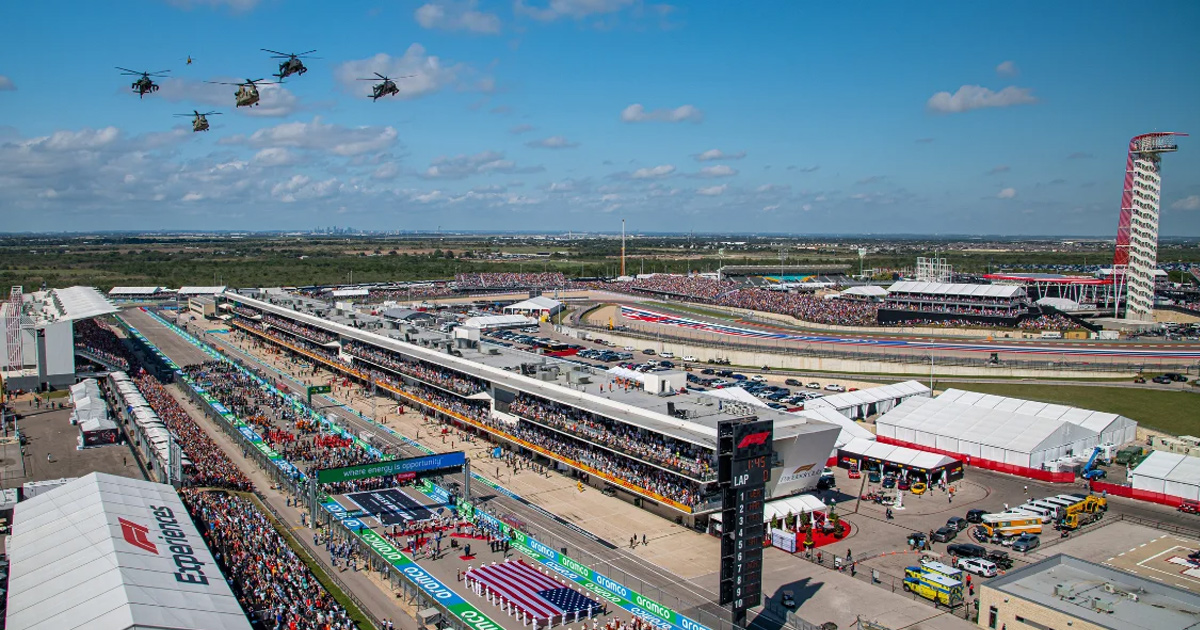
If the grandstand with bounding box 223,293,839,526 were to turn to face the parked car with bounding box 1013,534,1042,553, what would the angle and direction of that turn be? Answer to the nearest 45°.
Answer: approximately 90° to its left

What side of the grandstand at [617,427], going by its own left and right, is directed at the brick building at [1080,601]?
left

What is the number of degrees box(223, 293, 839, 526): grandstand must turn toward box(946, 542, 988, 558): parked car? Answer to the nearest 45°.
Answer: approximately 90° to its left

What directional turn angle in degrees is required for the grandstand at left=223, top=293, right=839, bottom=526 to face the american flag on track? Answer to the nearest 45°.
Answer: approximately 45° to its left

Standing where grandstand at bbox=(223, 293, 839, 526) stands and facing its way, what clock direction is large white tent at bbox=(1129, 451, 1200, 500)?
The large white tent is roughly at 8 o'clock from the grandstand.

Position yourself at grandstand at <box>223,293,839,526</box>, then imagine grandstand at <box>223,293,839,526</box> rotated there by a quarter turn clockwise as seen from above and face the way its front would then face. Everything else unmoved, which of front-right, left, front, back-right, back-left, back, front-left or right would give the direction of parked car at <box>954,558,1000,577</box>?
back

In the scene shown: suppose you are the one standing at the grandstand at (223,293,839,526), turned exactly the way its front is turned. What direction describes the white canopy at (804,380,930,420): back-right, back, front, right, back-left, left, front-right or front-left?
back

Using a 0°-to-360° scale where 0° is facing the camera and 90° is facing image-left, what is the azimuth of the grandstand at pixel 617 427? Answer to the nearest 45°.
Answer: approximately 45°

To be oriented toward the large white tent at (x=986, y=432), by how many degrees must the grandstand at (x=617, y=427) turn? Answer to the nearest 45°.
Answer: approximately 135° to its left

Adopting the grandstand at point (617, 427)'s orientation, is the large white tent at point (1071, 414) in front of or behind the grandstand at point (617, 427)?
behind

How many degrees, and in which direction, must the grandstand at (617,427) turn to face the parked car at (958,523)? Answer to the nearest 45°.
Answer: approximately 90° to its left

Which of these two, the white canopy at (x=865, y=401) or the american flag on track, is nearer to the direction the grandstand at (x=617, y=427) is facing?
the american flag on track
